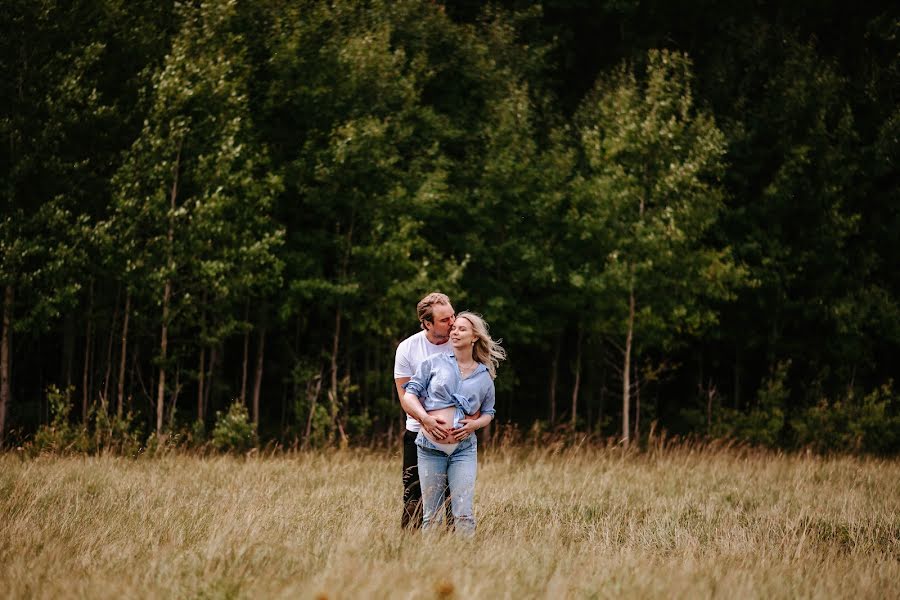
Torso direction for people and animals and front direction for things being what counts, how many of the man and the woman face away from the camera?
0

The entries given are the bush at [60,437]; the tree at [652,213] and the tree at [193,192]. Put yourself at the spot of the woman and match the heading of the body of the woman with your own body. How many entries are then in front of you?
0

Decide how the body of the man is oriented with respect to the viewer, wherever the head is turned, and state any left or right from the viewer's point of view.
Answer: facing the viewer and to the right of the viewer

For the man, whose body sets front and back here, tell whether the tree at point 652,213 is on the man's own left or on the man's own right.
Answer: on the man's own left

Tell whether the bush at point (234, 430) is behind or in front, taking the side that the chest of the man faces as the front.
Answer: behind

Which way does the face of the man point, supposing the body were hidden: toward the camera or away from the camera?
toward the camera

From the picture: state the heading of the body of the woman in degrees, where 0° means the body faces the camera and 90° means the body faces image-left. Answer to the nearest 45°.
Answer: approximately 0°
